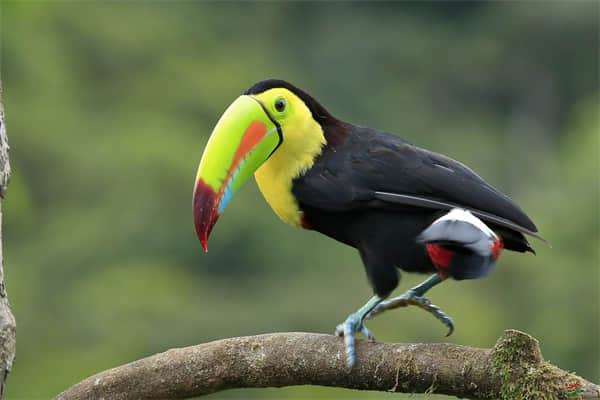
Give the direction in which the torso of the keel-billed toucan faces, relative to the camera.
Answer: to the viewer's left

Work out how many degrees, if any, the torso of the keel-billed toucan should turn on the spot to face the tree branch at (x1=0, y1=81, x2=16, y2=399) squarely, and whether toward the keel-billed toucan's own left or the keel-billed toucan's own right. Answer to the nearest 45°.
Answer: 0° — it already faces it
